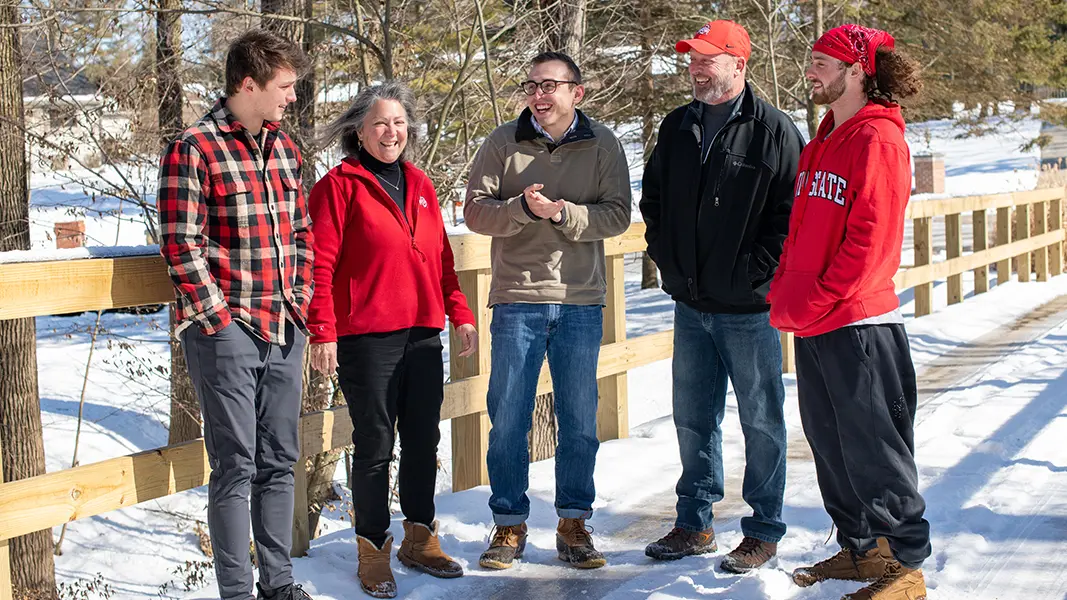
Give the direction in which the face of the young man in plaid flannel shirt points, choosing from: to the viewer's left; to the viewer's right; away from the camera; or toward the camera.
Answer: to the viewer's right

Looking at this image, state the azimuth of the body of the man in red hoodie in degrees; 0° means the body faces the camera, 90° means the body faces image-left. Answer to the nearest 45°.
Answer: approximately 45°

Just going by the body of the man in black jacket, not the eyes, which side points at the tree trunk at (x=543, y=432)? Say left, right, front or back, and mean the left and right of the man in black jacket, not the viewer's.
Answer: right

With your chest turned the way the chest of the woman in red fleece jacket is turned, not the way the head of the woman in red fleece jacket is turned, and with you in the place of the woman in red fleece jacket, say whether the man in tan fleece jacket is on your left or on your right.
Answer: on your left

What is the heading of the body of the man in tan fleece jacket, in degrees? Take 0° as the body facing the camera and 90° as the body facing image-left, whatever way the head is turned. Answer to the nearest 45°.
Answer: approximately 0°

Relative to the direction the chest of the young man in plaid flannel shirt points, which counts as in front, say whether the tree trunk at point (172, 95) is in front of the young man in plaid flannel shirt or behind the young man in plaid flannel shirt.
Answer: behind

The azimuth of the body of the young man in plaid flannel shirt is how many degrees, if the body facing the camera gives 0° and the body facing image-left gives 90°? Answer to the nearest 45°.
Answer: approximately 315°

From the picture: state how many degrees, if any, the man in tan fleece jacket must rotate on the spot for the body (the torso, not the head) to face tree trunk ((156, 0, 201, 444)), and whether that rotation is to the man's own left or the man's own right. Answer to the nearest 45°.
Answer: approximately 135° to the man's own right

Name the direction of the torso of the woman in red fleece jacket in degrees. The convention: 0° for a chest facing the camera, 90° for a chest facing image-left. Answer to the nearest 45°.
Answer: approximately 315°

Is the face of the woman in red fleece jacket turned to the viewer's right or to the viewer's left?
to the viewer's right

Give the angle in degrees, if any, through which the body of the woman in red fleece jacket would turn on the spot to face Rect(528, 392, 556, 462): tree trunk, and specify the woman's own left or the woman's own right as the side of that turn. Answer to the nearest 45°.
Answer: approximately 135° to the woman's own left
